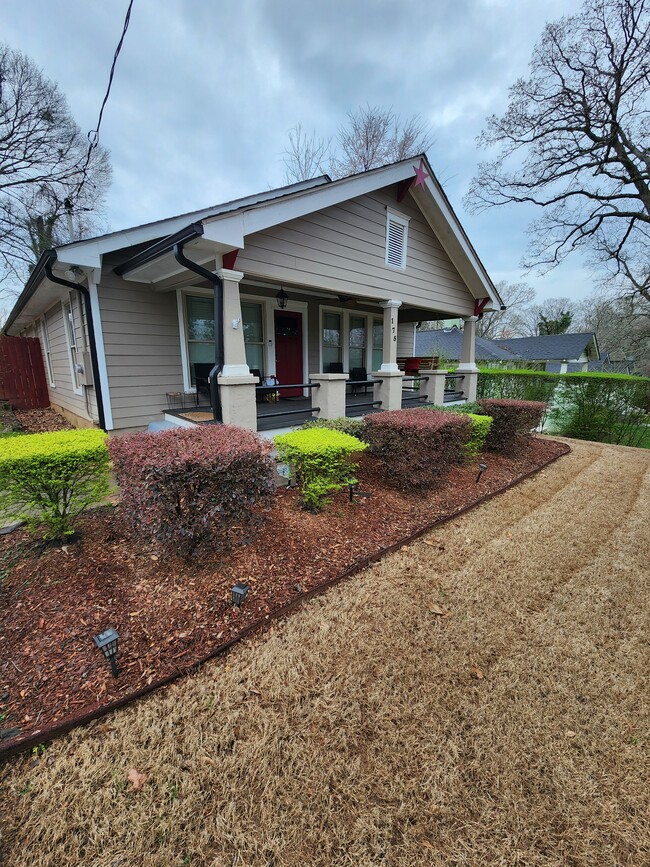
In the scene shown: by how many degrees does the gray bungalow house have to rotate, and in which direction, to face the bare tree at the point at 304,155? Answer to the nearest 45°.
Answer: approximately 135° to its left

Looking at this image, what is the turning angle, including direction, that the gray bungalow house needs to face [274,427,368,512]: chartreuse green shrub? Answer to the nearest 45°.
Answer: approximately 45° to its right

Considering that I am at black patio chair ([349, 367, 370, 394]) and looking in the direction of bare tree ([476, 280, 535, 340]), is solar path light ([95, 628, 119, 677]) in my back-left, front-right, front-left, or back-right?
back-right

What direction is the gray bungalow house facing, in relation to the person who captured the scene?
facing the viewer and to the right of the viewer

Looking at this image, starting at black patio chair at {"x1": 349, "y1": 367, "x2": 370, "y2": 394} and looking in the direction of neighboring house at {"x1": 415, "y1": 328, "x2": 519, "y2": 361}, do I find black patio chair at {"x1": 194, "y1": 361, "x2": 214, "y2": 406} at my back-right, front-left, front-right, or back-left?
back-left

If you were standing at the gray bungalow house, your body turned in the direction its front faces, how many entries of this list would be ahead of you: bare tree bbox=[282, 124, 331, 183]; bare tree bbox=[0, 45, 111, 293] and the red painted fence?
0

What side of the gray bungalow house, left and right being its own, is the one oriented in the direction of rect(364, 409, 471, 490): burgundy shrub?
front

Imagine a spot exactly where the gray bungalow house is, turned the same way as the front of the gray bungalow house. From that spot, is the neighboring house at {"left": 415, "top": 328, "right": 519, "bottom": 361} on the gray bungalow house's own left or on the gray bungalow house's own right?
on the gray bungalow house's own left

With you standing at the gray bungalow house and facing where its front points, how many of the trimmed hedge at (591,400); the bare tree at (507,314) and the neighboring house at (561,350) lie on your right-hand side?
0

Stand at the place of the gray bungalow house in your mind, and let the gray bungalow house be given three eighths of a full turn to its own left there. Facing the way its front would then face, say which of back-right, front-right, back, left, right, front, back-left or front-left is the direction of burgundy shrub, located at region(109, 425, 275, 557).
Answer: back

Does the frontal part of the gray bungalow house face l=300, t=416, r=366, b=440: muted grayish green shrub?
yes

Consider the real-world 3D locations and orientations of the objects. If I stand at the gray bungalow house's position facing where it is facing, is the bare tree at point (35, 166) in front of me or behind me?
behind

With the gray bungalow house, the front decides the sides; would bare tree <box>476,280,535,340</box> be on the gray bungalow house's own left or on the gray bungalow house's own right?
on the gray bungalow house's own left
